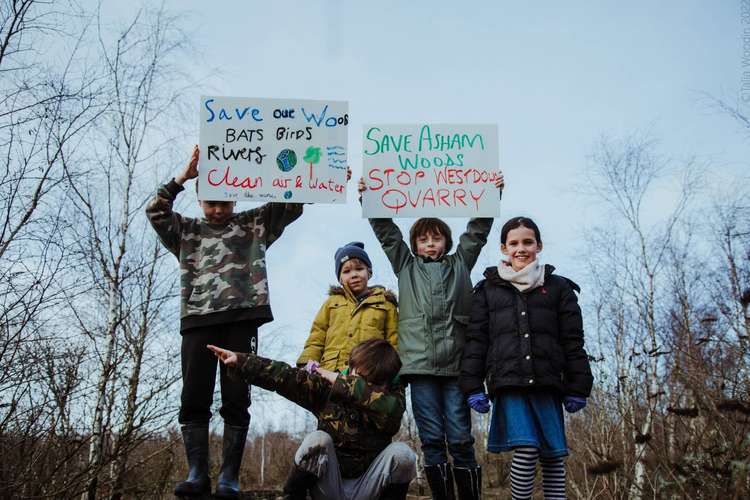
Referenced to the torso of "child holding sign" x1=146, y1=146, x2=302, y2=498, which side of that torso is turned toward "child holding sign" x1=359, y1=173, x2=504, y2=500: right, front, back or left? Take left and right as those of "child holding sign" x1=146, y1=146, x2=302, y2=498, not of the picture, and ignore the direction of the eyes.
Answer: left

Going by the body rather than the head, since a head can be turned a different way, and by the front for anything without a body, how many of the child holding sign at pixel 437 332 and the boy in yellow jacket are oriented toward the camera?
2

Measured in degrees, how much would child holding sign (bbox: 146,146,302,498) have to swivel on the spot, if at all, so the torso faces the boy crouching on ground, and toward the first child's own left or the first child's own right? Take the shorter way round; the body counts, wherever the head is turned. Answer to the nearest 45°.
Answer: approximately 45° to the first child's own left

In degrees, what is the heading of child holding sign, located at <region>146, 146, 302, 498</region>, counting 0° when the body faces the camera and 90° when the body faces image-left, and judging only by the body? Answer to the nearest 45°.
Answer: approximately 0°

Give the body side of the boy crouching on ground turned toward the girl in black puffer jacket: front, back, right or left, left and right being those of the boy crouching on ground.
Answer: left
